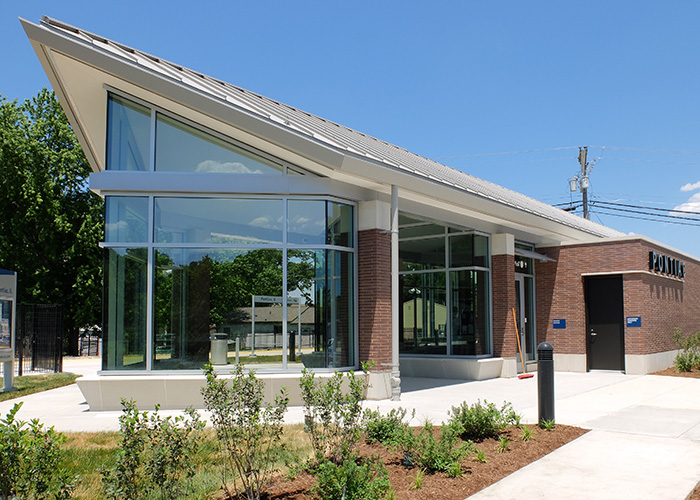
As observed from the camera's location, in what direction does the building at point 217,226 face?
facing the viewer and to the right of the viewer

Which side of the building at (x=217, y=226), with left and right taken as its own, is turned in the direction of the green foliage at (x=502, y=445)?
front

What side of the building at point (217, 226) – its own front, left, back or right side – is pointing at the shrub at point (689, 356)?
left

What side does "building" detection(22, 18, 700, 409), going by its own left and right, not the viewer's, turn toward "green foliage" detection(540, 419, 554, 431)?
front

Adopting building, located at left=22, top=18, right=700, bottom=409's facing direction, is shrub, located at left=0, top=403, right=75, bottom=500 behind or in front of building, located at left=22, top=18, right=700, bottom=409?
in front

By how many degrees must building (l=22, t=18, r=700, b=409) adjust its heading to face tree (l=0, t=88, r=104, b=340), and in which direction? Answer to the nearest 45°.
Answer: approximately 180°

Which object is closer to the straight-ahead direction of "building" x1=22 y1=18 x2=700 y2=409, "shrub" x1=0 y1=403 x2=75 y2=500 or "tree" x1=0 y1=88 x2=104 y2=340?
the shrub

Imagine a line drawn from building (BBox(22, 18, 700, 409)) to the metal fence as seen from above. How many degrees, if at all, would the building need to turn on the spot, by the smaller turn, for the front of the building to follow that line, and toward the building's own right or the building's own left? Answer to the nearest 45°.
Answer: approximately 180°

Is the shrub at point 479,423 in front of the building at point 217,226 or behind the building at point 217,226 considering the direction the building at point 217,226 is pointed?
in front

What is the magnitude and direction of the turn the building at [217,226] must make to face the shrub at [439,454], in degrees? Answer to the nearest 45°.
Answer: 0° — it already faces it

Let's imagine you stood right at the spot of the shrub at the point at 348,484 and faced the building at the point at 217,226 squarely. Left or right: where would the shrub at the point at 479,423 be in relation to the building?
right
